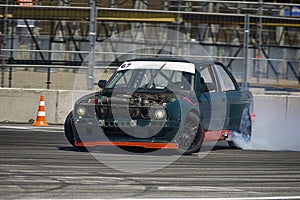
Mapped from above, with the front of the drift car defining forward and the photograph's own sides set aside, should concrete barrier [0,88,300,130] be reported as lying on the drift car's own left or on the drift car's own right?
on the drift car's own right

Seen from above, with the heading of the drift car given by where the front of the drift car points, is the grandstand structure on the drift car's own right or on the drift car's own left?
on the drift car's own right

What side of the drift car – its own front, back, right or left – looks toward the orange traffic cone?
right

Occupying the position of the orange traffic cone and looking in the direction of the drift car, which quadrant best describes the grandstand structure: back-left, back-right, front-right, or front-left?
back-left

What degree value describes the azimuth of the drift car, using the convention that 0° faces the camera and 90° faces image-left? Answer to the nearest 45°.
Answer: approximately 45°
